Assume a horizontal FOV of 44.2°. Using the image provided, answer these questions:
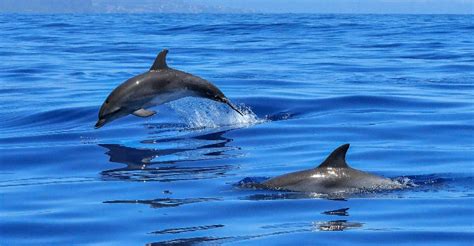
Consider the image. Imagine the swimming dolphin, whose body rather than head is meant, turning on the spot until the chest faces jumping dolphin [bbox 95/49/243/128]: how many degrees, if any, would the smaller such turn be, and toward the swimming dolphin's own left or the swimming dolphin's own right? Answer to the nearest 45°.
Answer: approximately 45° to the swimming dolphin's own right

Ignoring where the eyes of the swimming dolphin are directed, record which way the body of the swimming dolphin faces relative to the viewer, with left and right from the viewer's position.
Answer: facing to the left of the viewer

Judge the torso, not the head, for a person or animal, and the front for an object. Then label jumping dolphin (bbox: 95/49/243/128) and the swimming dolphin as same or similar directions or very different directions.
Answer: same or similar directions

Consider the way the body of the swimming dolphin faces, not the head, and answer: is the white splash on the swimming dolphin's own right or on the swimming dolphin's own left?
on the swimming dolphin's own right

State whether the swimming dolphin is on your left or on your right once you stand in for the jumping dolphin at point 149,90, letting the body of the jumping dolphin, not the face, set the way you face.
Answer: on your left

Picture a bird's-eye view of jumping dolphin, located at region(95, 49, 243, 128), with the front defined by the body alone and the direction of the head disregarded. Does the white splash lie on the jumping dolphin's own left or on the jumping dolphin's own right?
on the jumping dolphin's own right

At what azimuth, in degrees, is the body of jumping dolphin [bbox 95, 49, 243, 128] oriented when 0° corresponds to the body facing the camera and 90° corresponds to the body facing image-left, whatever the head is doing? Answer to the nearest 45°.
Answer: approximately 90°
